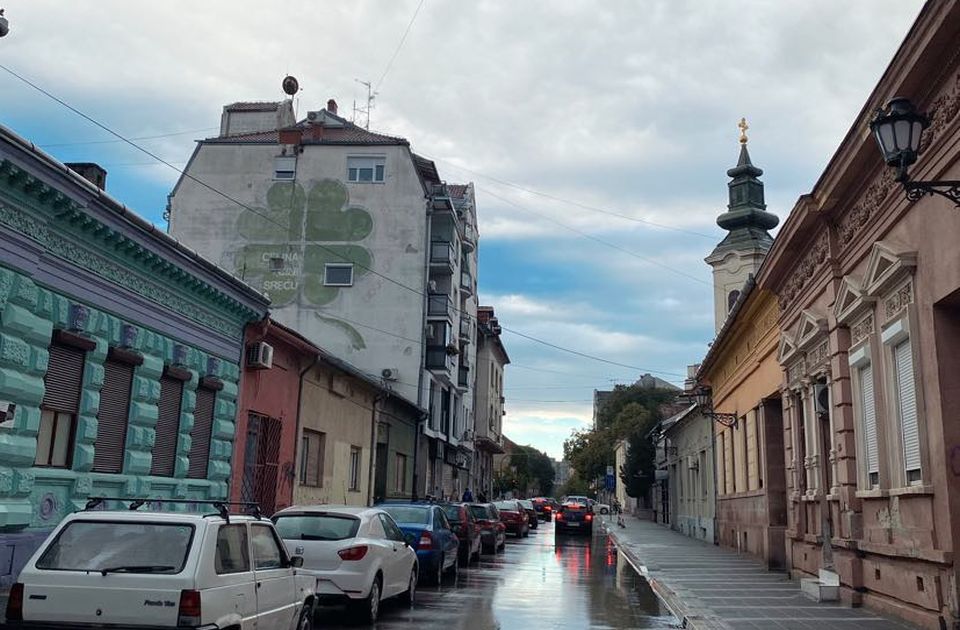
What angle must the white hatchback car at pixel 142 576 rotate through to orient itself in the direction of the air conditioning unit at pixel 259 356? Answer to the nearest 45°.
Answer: approximately 45° to its left

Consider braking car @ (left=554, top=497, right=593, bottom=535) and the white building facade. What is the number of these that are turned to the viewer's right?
1

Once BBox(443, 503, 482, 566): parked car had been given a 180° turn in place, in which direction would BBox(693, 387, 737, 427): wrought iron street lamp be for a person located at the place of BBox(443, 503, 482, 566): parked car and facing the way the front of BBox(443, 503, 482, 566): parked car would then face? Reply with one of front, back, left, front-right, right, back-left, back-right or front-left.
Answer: back-left

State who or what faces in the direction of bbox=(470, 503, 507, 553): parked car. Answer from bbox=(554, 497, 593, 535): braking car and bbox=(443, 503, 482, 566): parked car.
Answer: bbox=(443, 503, 482, 566): parked car

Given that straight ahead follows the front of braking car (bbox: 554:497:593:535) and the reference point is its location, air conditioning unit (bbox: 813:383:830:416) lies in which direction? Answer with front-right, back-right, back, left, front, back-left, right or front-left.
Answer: back

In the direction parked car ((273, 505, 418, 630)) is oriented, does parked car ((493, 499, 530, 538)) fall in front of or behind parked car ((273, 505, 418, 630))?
in front

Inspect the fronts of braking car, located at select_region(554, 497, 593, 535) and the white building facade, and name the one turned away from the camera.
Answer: the braking car

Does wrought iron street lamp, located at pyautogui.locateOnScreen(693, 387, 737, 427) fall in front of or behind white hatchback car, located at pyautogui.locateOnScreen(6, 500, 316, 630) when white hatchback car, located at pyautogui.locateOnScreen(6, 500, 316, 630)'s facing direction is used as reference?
in front

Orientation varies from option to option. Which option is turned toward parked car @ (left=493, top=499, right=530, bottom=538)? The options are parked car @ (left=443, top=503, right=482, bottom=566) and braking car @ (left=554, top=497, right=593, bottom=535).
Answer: parked car @ (left=443, top=503, right=482, bottom=566)

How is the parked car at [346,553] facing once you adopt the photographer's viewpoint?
facing away from the viewer and to the right of the viewer

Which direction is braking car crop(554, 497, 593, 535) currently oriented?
away from the camera

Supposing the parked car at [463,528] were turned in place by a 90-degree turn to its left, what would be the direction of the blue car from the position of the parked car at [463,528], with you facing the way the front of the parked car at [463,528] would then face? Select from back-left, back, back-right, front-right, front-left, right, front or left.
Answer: left

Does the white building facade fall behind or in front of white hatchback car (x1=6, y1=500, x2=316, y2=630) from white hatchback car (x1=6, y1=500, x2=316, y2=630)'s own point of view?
in front

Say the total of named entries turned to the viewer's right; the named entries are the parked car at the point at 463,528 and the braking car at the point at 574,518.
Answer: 0

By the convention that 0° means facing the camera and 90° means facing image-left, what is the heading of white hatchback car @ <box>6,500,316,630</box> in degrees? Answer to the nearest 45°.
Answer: approximately 225°

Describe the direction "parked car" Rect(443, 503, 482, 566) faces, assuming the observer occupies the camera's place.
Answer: facing away from the viewer
